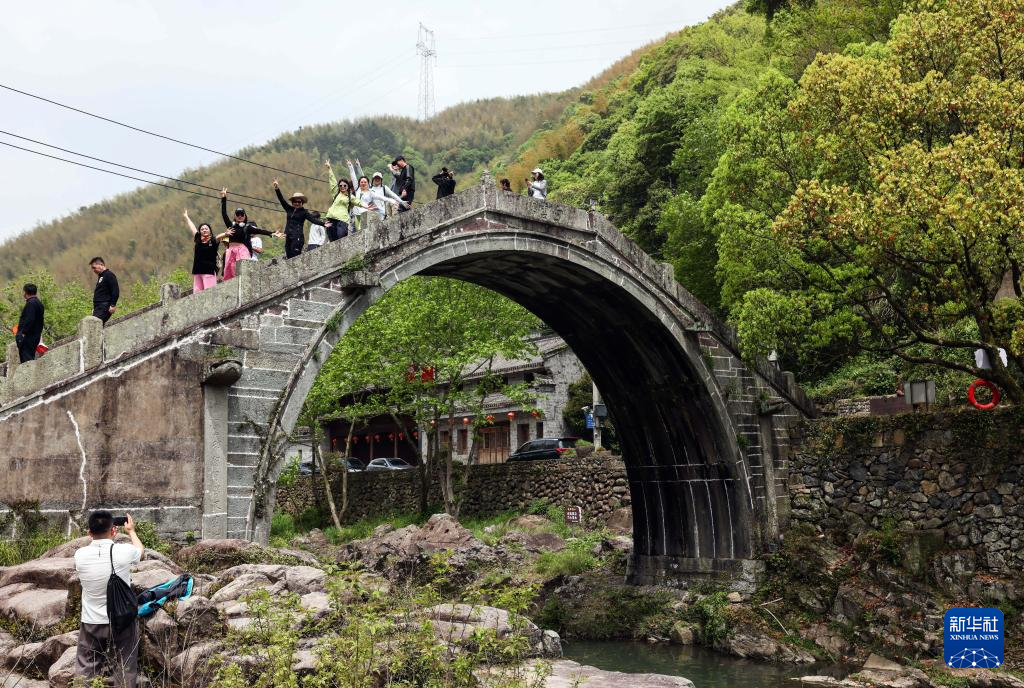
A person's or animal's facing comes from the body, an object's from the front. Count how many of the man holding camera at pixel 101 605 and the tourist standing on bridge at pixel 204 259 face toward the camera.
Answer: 1

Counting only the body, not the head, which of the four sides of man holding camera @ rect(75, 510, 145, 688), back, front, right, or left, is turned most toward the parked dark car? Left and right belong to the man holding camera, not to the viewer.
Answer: front

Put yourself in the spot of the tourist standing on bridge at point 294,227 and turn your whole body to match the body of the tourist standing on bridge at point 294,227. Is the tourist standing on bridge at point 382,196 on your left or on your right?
on your left

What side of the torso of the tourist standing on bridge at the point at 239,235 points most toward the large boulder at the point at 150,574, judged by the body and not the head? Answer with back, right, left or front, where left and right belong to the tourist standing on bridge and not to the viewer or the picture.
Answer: front
